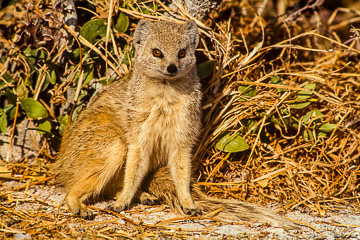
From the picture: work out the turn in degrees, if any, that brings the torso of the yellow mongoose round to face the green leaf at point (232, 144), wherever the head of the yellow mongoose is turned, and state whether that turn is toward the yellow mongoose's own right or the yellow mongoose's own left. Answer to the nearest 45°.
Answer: approximately 90° to the yellow mongoose's own left

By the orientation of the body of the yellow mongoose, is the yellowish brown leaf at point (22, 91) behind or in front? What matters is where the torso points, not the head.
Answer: behind

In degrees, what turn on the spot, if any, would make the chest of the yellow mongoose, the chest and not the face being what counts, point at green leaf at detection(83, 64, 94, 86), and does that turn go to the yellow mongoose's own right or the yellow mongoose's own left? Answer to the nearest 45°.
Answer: approximately 180°

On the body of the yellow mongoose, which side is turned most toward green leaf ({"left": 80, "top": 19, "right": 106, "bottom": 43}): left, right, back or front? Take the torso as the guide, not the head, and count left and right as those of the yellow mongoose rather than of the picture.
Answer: back

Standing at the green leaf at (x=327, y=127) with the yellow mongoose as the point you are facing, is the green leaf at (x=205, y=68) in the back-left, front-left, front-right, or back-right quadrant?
front-right

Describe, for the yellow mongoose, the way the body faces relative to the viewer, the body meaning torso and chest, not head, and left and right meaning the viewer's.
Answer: facing the viewer and to the right of the viewer
